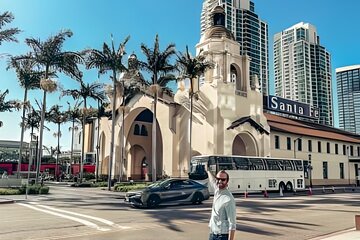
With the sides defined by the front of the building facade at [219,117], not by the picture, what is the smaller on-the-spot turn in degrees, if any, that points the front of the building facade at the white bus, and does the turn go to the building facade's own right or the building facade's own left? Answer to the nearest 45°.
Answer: approximately 45° to the building facade's own left

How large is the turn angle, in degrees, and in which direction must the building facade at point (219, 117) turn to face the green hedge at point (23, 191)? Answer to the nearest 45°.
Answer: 0° — it already faces it

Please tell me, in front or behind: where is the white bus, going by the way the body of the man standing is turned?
behind

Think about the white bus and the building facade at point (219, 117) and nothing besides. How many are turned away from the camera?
0

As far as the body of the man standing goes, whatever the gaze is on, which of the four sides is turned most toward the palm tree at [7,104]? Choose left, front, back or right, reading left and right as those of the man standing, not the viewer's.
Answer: right

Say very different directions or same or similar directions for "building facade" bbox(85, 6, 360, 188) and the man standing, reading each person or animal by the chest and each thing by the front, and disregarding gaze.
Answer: same or similar directions

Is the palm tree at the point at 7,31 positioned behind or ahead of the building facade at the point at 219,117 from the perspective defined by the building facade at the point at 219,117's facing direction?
ahead

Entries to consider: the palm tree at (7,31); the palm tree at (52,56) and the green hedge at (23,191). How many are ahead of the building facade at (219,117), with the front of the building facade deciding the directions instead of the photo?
3

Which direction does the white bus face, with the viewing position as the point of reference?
facing the viewer and to the left of the viewer

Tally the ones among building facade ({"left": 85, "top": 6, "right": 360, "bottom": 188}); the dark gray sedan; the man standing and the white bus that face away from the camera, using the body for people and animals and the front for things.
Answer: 0

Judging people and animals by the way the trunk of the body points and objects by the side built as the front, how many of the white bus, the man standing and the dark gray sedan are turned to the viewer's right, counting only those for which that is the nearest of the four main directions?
0

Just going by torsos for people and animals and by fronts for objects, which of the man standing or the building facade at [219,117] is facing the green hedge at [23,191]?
the building facade

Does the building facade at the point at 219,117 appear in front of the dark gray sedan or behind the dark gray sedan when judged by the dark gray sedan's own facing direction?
behind
